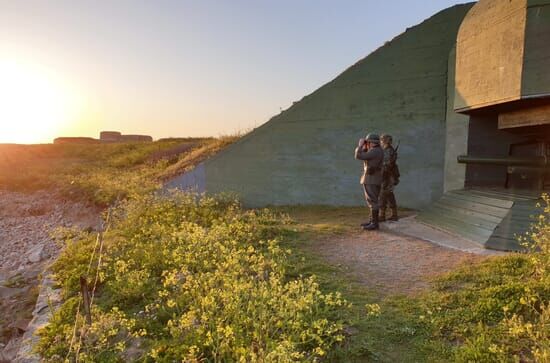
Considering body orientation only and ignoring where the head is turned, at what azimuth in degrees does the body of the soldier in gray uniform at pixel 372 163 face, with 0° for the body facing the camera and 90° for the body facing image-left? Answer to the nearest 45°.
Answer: approximately 90°

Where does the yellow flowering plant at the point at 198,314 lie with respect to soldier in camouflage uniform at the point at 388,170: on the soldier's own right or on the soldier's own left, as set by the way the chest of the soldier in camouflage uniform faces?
on the soldier's own left

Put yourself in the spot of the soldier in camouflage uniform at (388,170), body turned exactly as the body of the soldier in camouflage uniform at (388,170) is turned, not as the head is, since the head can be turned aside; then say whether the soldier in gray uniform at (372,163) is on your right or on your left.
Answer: on your left

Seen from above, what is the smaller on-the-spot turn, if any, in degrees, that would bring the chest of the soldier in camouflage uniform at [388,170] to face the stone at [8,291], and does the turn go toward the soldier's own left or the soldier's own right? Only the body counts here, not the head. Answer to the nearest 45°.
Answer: approximately 45° to the soldier's own left

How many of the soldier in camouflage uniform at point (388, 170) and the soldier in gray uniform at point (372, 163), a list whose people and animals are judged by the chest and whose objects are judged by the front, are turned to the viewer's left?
2

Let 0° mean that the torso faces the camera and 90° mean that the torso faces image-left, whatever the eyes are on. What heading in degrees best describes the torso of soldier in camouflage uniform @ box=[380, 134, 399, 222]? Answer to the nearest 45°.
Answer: approximately 90°

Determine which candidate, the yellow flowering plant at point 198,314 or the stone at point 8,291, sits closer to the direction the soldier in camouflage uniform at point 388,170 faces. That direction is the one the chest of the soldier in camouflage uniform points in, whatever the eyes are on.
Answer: the stone

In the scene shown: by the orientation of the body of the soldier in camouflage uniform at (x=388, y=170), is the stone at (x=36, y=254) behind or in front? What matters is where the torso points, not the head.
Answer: in front

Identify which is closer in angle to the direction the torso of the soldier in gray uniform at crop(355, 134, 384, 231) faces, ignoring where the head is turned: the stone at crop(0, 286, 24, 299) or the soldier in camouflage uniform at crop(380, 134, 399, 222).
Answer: the stone

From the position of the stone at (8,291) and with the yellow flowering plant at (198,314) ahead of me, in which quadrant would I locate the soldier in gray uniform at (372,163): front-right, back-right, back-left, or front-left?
front-left

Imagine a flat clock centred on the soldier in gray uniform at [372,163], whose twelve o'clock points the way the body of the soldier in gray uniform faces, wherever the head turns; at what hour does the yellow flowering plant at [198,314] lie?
The yellow flowering plant is roughly at 10 o'clock from the soldier in gray uniform.

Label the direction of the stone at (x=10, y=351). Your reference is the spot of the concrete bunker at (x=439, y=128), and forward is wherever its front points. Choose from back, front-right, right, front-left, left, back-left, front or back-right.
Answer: front

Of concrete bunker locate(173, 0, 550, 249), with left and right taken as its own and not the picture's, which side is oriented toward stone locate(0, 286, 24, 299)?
front

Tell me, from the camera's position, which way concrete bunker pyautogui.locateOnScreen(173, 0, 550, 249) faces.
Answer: facing the viewer and to the left of the viewer
